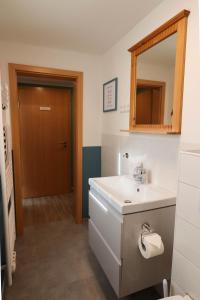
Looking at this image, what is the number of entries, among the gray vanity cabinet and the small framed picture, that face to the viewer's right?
0

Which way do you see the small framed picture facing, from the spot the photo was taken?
facing the viewer and to the left of the viewer

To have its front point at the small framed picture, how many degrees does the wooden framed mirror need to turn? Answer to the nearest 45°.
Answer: approximately 90° to its right

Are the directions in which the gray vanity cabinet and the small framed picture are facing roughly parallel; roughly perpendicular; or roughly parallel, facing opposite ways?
roughly parallel

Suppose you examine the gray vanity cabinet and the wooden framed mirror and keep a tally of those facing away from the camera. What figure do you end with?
0

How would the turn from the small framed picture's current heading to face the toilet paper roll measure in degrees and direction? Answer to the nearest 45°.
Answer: approximately 45° to its left

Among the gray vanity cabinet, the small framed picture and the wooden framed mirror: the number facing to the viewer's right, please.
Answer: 0

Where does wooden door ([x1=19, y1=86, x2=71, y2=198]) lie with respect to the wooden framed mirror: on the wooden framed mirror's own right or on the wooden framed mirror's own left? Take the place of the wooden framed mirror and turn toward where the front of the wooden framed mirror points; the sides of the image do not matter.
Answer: on the wooden framed mirror's own right
